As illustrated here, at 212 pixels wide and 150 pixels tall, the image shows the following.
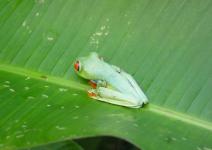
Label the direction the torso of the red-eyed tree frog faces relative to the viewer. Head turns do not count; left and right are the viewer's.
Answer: facing away from the viewer and to the left of the viewer
